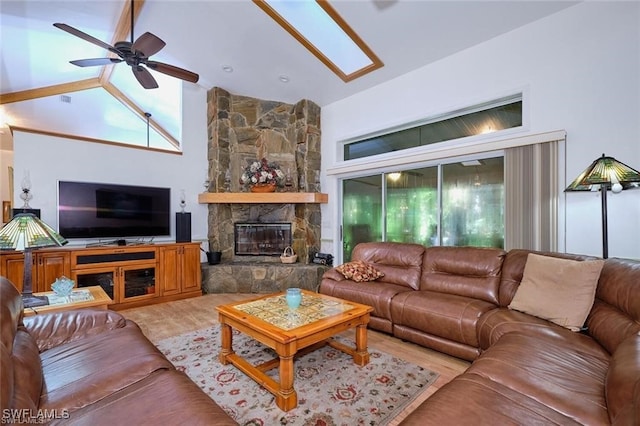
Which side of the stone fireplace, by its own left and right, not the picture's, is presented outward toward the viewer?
front

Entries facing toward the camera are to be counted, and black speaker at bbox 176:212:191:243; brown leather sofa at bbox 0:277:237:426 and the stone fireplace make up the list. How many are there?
2

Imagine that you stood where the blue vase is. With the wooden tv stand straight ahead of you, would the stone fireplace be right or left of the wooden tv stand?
right

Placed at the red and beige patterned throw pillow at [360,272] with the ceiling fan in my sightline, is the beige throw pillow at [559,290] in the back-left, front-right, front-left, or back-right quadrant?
back-left

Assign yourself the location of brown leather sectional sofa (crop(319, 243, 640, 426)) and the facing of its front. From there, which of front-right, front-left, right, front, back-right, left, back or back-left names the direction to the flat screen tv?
front-right

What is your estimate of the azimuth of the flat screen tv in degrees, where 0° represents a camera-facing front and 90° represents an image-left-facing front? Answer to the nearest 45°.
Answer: approximately 315°

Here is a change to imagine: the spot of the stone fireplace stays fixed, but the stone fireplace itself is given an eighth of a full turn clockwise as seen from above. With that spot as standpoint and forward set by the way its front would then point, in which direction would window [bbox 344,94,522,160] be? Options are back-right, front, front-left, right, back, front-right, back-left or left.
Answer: left

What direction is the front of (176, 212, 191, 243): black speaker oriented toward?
toward the camera

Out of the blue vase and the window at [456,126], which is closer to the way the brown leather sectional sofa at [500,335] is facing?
the blue vase

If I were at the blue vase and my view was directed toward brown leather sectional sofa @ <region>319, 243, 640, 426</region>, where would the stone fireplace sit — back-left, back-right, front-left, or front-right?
back-left

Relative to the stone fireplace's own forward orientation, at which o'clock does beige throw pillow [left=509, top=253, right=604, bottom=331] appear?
The beige throw pillow is roughly at 11 o'clock from the stone fireplace.

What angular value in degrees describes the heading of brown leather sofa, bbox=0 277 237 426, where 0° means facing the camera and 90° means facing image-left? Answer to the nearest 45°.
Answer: approximately 225°

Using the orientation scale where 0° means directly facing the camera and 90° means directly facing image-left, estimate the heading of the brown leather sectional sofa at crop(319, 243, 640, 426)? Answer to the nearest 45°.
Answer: approximately 45°

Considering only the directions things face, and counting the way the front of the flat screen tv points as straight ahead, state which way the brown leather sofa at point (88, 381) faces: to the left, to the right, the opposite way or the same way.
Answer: to the left

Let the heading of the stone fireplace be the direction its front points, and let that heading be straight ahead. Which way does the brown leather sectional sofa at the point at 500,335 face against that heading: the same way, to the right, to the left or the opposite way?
to the right

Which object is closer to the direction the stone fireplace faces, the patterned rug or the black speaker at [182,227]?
the patterned rug
